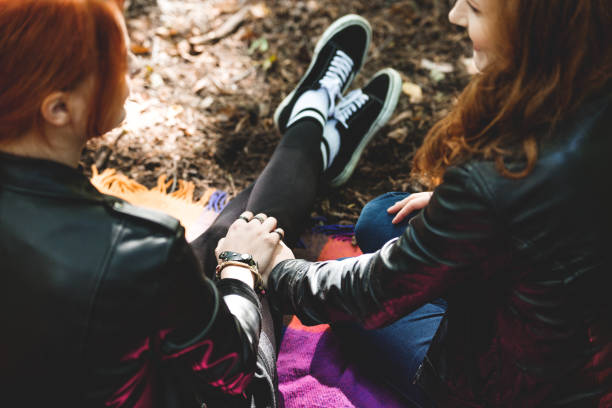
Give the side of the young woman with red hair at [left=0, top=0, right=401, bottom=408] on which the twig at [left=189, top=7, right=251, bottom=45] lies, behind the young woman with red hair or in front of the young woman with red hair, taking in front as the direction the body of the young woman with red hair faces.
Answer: in front

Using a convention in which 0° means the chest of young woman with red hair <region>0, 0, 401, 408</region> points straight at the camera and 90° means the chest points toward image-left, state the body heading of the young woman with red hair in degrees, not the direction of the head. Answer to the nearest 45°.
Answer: approximately 225°

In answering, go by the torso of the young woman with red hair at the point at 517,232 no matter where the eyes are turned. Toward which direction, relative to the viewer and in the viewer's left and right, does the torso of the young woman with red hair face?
facing away from the viewer and to the left of the viewer

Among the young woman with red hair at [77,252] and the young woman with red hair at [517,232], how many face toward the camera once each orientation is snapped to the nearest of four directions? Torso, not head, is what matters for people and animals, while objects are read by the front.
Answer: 0

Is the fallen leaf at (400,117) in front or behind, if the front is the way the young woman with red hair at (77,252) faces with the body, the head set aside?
in front

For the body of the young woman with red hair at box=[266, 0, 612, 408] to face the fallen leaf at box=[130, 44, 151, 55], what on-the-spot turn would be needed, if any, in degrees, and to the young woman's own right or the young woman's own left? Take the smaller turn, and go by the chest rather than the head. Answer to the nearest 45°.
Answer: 0° — they already face it

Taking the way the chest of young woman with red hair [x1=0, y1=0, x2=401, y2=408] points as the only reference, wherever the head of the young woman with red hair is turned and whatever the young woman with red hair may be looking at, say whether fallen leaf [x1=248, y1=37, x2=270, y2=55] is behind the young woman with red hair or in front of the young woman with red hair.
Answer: in front

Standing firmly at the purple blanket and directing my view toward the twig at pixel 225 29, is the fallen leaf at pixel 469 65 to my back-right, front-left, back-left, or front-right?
front-right

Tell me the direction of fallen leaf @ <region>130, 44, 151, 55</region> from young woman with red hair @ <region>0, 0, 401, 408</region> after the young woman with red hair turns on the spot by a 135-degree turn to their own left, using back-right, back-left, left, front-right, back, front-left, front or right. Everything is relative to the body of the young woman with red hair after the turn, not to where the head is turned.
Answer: right

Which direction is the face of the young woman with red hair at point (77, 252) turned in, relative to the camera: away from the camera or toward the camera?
away from the camera
